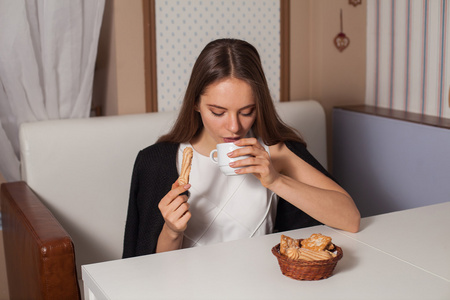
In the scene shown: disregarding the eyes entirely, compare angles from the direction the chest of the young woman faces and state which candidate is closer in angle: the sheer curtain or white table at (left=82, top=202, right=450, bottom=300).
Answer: the white table

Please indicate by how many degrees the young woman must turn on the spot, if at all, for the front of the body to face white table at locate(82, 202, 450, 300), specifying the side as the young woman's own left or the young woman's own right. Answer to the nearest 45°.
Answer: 0° — they already face it

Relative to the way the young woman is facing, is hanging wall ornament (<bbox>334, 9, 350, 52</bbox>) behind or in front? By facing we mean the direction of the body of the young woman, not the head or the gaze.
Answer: behind

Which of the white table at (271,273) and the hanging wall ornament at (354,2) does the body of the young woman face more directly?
the white table

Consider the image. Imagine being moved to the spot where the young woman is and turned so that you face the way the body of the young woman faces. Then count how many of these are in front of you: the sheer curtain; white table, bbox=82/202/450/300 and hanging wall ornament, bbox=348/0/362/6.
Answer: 1

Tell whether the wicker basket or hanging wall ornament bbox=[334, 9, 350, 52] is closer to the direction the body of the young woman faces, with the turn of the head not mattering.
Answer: the wicker basket

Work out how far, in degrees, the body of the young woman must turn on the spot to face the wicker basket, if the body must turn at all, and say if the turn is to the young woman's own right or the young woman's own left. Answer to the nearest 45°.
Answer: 0° — they already face it

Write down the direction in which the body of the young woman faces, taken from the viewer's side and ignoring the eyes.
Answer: toward the camera

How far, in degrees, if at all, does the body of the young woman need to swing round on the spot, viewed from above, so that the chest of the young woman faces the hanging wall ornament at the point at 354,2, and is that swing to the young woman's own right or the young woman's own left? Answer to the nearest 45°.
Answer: approximately 135° to the young woman's own left

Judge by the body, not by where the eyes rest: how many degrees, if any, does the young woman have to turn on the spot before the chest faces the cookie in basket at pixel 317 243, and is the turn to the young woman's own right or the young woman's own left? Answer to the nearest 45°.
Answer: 0° — they already face it

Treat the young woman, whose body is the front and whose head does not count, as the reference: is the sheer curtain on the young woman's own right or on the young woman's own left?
on the young woman's own right
